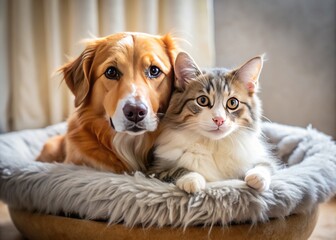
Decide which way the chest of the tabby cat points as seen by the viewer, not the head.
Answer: toward the camera
